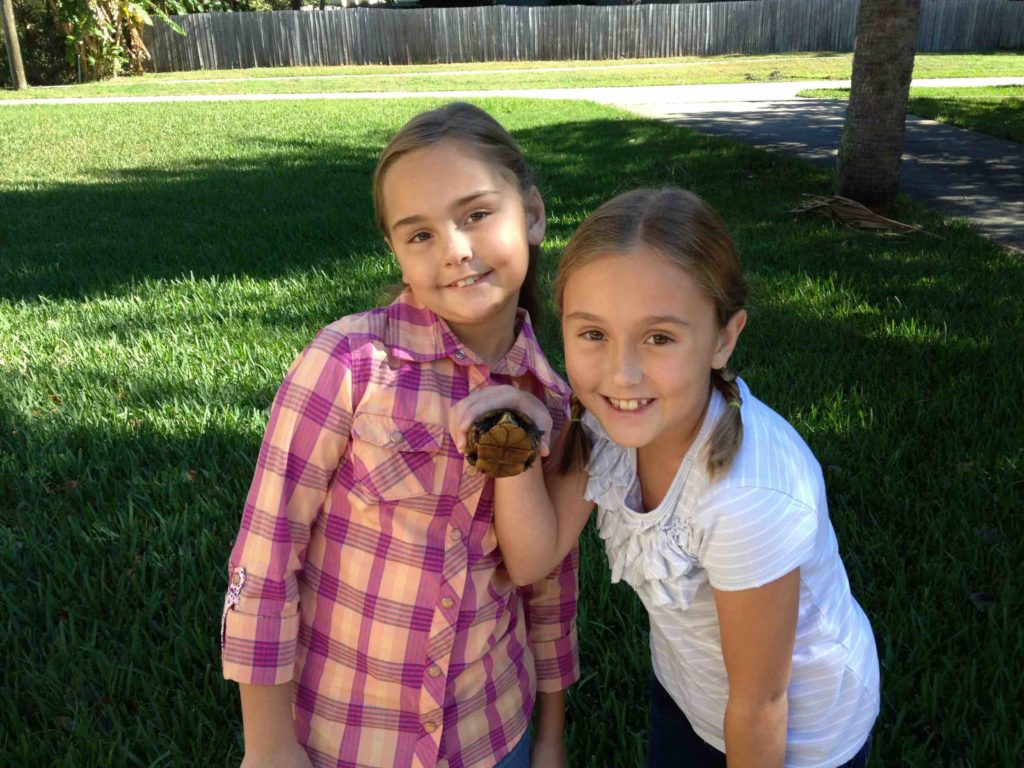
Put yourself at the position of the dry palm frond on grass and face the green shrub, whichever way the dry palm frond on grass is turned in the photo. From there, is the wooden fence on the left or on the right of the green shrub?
right

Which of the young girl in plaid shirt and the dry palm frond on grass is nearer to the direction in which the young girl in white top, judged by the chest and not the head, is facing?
the young girl in plaid shirt

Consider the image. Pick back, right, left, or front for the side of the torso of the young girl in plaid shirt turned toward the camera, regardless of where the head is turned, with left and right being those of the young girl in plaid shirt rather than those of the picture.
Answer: front

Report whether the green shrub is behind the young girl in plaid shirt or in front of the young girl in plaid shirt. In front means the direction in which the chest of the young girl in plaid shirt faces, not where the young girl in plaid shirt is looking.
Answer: behind

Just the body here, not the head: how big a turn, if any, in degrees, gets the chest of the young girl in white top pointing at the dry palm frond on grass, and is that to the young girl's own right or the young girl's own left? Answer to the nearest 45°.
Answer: approximately 135° to the young girl's own right

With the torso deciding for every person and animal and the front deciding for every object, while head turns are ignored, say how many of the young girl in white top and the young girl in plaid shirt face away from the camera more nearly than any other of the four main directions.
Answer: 0

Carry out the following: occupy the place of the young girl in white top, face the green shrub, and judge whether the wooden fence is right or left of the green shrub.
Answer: right

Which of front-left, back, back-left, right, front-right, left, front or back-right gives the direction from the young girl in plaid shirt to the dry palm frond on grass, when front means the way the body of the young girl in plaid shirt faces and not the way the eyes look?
back-left

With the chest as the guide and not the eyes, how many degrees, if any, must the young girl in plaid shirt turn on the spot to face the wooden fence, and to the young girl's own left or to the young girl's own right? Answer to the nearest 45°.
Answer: approximately 180°

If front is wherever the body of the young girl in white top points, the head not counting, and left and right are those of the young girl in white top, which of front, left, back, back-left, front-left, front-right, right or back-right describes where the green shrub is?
right

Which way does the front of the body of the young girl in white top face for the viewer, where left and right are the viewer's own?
facing the viewer and to the left of the viewer

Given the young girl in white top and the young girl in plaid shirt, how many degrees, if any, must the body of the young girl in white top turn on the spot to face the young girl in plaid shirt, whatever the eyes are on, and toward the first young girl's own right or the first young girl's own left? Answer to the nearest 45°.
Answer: approximately 45° to the first young girl's own right
